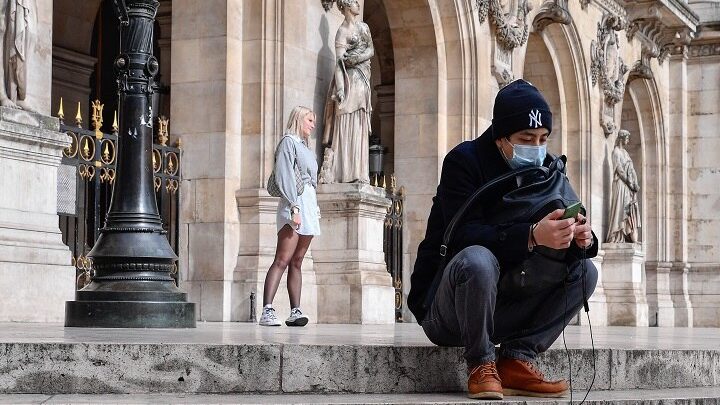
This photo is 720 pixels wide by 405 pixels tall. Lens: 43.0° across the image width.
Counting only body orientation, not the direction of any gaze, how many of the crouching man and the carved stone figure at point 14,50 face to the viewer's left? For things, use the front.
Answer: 0

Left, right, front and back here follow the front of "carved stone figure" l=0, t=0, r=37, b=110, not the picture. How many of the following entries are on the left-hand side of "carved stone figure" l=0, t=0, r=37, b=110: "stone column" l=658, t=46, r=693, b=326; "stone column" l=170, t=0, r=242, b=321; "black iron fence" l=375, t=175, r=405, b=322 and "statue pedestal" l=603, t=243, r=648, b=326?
4

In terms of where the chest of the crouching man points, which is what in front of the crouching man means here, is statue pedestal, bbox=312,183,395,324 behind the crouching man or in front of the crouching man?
behind

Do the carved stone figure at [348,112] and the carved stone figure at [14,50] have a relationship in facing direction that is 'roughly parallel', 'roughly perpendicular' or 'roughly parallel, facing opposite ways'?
roughly parallel

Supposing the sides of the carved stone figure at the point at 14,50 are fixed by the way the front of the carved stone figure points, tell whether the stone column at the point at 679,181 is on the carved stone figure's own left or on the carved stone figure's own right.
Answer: on the carved stone figure's own left

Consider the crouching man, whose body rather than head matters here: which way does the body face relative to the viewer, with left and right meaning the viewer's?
facing the viewer and to the right of the viewer

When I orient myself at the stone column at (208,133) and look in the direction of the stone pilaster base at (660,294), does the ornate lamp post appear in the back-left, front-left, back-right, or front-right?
back-right

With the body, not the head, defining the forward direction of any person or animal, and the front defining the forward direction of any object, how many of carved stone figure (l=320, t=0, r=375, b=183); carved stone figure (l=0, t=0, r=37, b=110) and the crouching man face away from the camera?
0

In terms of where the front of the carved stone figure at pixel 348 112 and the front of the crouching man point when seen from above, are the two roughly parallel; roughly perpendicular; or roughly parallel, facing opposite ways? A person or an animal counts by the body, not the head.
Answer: roughly parallel

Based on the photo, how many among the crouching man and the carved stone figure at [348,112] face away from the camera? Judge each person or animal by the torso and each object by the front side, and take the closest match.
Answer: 0

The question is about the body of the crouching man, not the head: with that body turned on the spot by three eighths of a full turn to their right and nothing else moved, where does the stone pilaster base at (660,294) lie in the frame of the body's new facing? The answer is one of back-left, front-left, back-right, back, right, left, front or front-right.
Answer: right

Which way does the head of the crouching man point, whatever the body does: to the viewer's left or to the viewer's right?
to the viewer's right

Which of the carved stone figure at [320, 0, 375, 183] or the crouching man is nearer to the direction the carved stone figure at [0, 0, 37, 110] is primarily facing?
the crouching man

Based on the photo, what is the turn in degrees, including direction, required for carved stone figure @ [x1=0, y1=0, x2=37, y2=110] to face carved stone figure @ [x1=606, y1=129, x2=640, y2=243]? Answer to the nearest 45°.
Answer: approximately 90° to its left
